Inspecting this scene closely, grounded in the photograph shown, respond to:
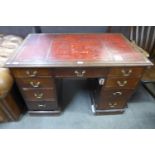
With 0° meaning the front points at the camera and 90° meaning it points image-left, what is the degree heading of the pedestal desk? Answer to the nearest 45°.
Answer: approximately 0°
